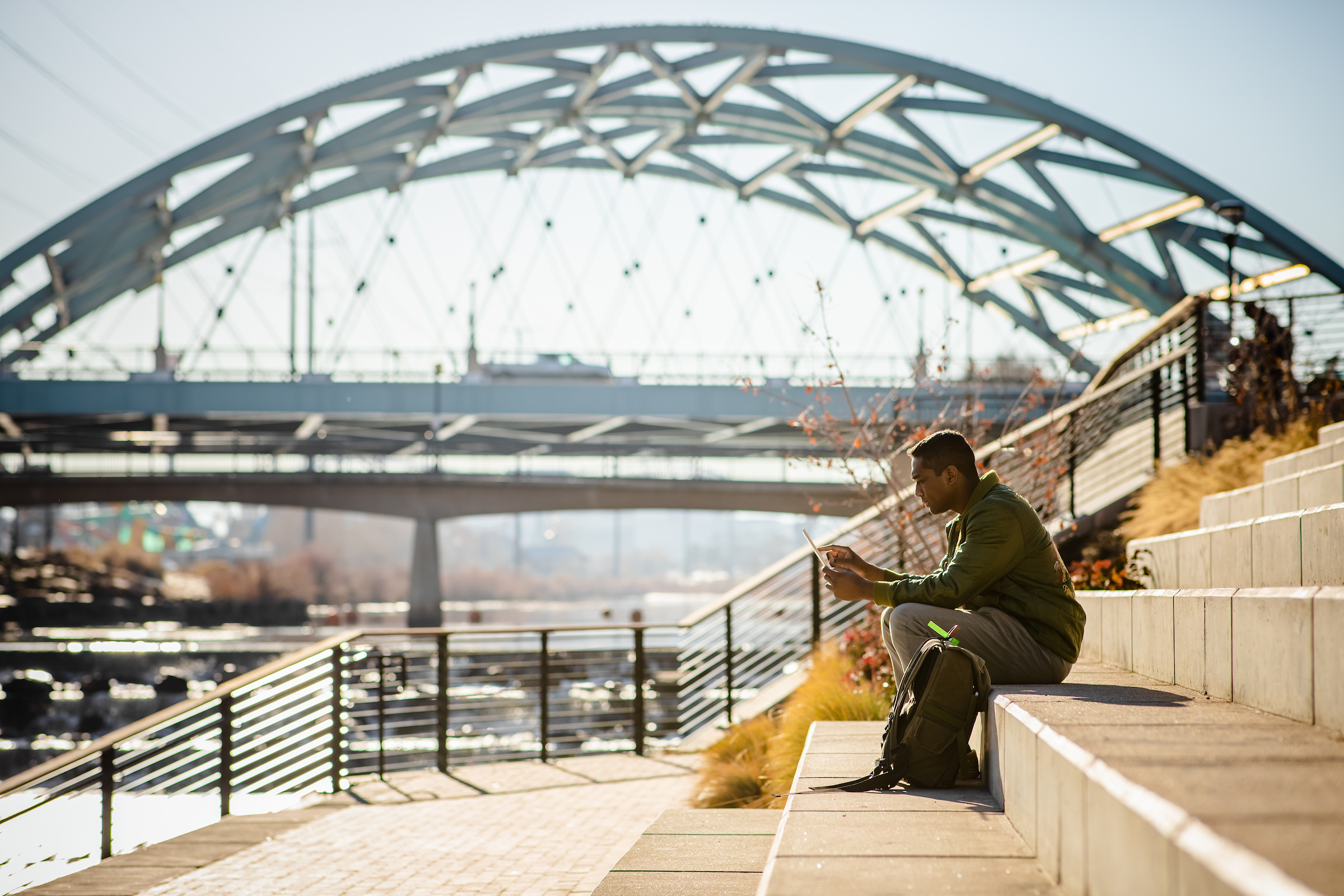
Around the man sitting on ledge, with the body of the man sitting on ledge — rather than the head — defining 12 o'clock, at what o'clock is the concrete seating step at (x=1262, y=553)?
The concrete seating step is roughly at 5 o'clock from the man sitting on ledge.

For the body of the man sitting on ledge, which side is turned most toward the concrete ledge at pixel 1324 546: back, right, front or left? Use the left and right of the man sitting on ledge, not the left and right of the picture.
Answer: back

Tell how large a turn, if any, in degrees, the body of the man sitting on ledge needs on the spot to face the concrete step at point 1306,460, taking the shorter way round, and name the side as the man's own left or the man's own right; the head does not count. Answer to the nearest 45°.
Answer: approximately 135° to the man's own right

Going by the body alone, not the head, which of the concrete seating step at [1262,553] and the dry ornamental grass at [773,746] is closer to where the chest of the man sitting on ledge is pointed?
the dry ornamental grass

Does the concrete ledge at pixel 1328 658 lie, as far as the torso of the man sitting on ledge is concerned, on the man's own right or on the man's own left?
on the man's own left

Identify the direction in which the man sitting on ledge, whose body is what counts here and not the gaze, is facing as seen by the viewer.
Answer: to the viewer's left

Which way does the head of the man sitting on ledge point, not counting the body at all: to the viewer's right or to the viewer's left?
to the viewer's left

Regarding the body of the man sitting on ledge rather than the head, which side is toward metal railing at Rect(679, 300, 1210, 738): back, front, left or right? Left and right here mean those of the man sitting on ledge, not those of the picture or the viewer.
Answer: right

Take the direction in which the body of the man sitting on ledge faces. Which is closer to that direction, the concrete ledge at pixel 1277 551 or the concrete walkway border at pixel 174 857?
the concrete walkway border

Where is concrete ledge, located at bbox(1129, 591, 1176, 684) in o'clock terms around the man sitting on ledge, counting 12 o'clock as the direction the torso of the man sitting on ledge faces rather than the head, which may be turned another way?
The concrete ledge is roughly at 5 o'clock from the man sitting on ledge.

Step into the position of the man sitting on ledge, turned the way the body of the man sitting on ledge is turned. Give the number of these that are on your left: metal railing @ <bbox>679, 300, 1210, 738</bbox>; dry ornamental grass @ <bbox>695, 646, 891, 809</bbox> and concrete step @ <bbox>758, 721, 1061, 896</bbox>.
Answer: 1
